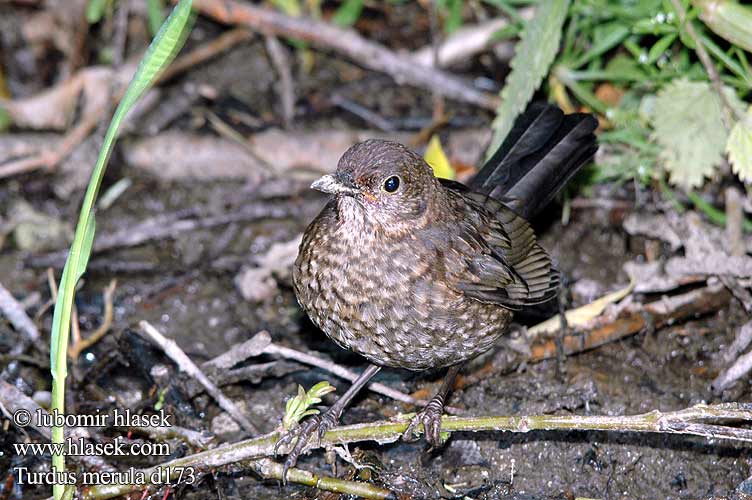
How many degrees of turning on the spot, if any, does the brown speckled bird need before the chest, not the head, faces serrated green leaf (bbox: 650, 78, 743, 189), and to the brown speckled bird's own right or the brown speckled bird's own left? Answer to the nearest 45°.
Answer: approximately 180°

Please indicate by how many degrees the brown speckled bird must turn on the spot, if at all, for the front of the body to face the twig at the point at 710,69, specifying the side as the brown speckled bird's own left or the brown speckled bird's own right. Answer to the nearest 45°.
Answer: approximately 180°

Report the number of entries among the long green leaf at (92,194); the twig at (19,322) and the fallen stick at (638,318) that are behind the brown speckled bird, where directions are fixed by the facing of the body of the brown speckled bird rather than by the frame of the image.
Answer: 1

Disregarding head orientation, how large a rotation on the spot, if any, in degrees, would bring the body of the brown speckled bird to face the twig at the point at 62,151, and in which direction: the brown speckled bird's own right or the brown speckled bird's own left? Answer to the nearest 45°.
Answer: approximately 90° to the brown speckled bird's own right

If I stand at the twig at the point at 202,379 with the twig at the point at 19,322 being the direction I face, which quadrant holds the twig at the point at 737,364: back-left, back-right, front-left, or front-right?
back-right

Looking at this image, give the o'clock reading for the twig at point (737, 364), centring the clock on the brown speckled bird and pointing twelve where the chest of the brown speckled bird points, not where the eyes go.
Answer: The twig is roughly at 7 o'clock from the brown speckled bird.

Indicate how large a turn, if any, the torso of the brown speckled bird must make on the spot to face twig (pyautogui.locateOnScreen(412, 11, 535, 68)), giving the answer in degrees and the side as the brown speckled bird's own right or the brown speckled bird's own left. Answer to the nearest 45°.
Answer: approximately 135° to the brown speckled bird's own right

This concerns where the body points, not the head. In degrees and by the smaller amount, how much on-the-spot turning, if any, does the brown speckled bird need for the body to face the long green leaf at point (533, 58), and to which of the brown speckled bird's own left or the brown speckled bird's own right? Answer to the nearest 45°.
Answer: approximately 135° to the brown speckled bird's own right

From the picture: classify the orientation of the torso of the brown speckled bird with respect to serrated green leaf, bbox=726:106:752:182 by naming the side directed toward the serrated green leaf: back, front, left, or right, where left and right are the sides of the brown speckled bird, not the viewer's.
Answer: back

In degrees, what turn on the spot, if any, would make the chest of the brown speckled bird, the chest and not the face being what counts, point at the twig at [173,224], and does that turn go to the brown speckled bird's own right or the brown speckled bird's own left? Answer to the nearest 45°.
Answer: approximately 90° to the brown speckled bird's own right

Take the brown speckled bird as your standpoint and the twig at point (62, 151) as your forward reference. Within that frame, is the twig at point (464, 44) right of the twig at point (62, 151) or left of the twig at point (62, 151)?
right

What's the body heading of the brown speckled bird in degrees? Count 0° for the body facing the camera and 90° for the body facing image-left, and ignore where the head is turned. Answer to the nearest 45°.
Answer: approximately 45°

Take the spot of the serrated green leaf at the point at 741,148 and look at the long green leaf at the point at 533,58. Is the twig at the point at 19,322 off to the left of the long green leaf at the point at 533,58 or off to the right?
left

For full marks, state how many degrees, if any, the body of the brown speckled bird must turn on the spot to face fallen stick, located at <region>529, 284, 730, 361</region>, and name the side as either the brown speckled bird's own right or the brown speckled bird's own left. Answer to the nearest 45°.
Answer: approximately 180°
